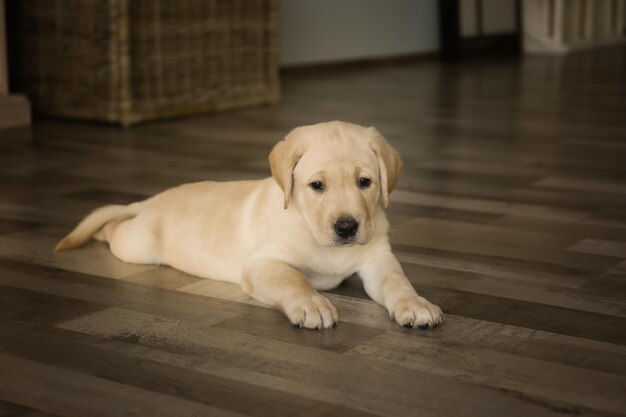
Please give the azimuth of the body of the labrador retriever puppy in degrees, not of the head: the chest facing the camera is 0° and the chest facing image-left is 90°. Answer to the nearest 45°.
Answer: approximately 315°

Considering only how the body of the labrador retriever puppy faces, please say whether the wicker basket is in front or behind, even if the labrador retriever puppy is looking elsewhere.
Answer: behind
